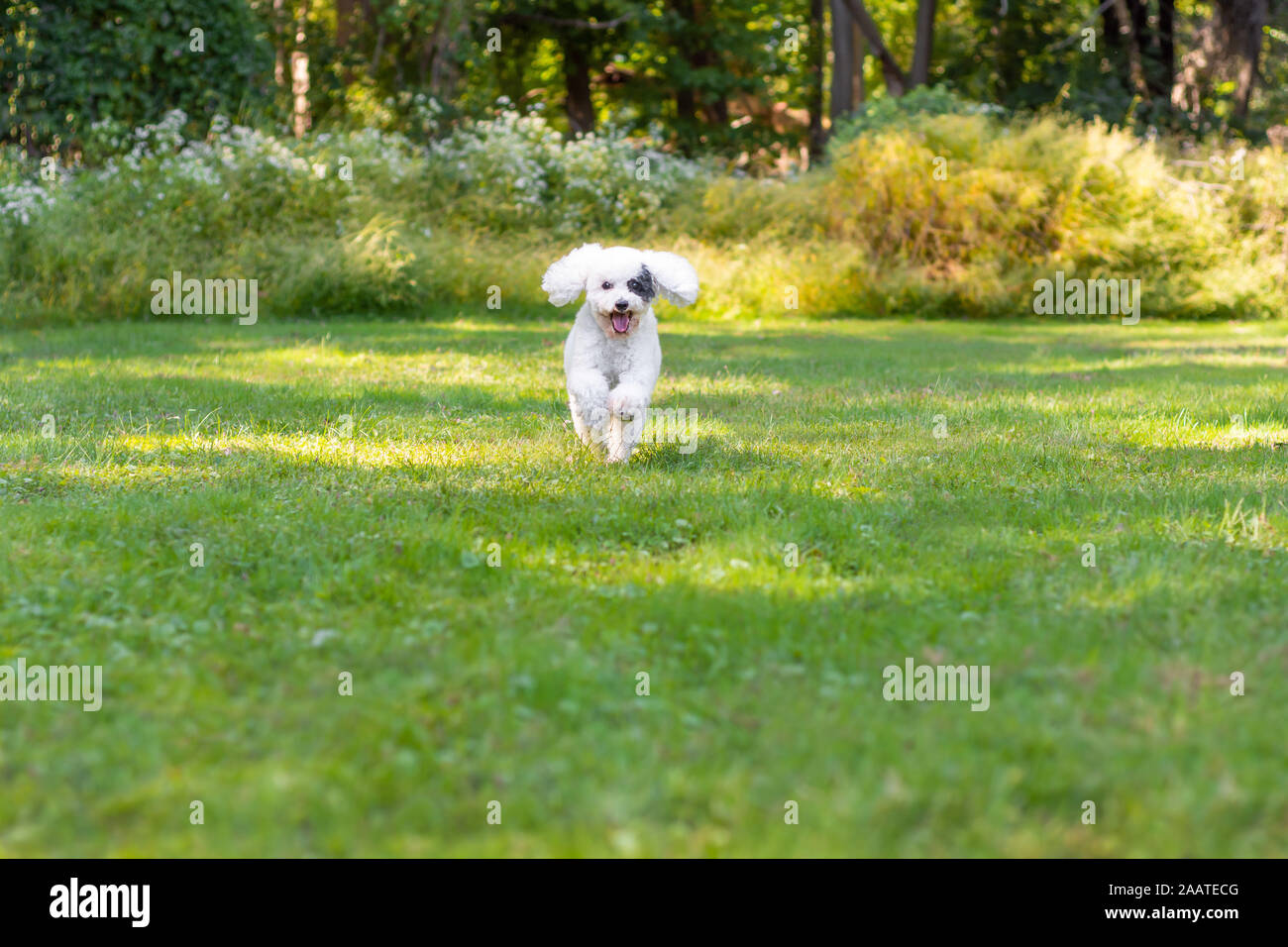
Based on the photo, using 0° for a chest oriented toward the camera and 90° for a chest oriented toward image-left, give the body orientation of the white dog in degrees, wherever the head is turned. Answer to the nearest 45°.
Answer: approximately 0°

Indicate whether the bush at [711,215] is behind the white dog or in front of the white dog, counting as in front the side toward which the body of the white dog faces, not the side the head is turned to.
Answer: behind
